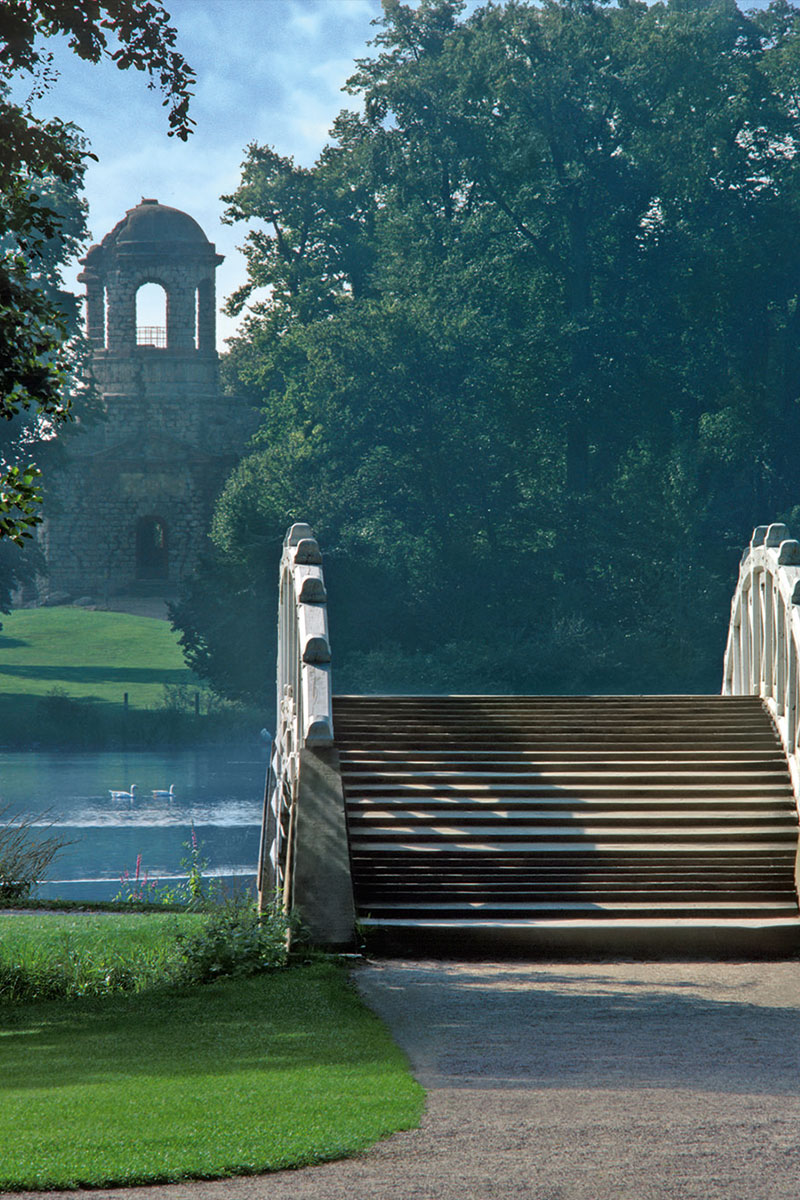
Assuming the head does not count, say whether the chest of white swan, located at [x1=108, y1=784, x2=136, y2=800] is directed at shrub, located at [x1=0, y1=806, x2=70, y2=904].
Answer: no

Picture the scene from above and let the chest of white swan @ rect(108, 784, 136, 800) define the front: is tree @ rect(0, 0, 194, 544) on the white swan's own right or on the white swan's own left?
on the white swan's own right

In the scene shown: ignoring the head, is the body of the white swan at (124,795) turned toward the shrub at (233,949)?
no

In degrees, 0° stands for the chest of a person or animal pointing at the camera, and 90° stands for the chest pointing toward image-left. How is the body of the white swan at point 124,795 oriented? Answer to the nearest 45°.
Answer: approximately 270°
